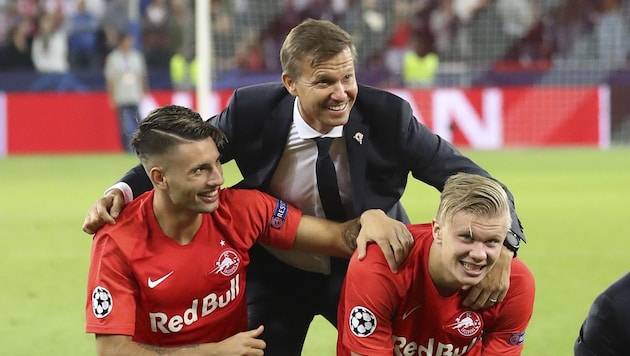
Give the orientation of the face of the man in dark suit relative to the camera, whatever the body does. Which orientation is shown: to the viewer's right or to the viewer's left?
to the viewer's right

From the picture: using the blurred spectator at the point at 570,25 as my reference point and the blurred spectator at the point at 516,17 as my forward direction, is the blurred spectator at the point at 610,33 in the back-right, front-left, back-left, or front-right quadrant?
back-left

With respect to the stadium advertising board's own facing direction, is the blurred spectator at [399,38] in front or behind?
behind

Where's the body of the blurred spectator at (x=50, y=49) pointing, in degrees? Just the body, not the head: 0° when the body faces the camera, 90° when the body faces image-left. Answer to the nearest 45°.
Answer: approximately 0°

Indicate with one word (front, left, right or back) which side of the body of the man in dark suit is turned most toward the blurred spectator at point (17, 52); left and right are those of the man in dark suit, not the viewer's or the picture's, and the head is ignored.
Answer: back

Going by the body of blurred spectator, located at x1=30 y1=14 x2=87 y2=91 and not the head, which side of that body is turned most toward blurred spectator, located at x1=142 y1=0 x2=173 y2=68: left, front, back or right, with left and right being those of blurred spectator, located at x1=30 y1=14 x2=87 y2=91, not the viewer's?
left

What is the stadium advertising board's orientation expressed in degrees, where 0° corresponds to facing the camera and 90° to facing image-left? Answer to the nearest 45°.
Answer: approximately 0°
